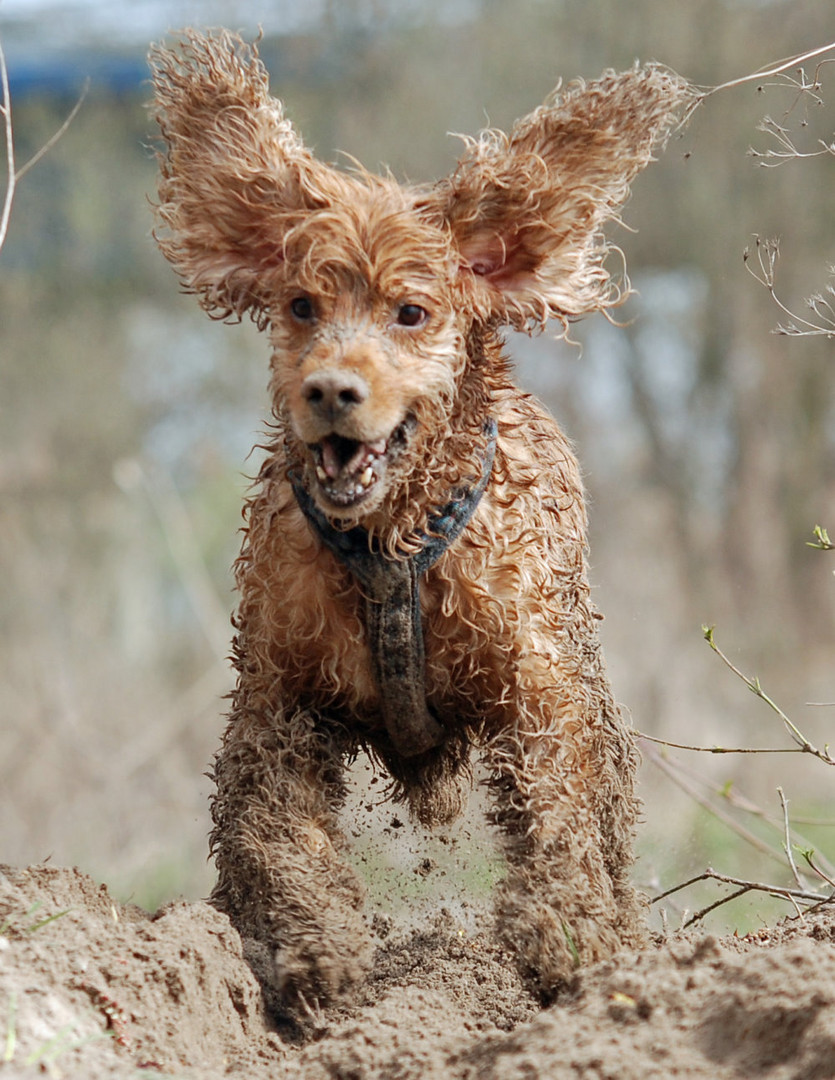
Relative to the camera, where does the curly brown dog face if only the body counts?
toward the camera

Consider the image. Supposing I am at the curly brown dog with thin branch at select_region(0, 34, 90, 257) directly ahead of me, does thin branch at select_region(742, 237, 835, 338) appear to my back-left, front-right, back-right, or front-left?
back-left

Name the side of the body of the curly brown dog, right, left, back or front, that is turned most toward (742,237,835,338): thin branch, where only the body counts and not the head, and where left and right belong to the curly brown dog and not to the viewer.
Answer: left

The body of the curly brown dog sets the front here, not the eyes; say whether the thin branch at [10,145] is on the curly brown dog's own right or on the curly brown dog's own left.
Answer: on the curly brown dog's own right
